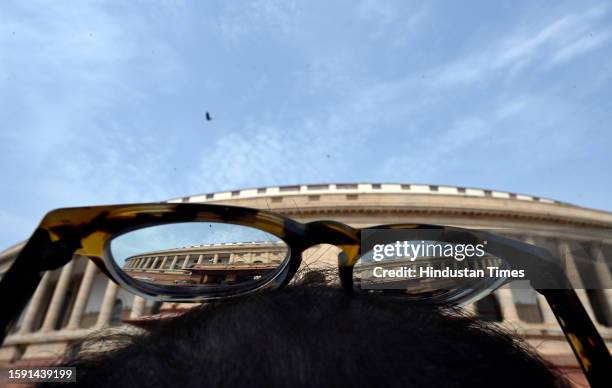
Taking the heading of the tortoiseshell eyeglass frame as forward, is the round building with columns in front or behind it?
in front

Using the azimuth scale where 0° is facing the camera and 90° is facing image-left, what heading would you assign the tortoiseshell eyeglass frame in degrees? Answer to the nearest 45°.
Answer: approximately 180°
